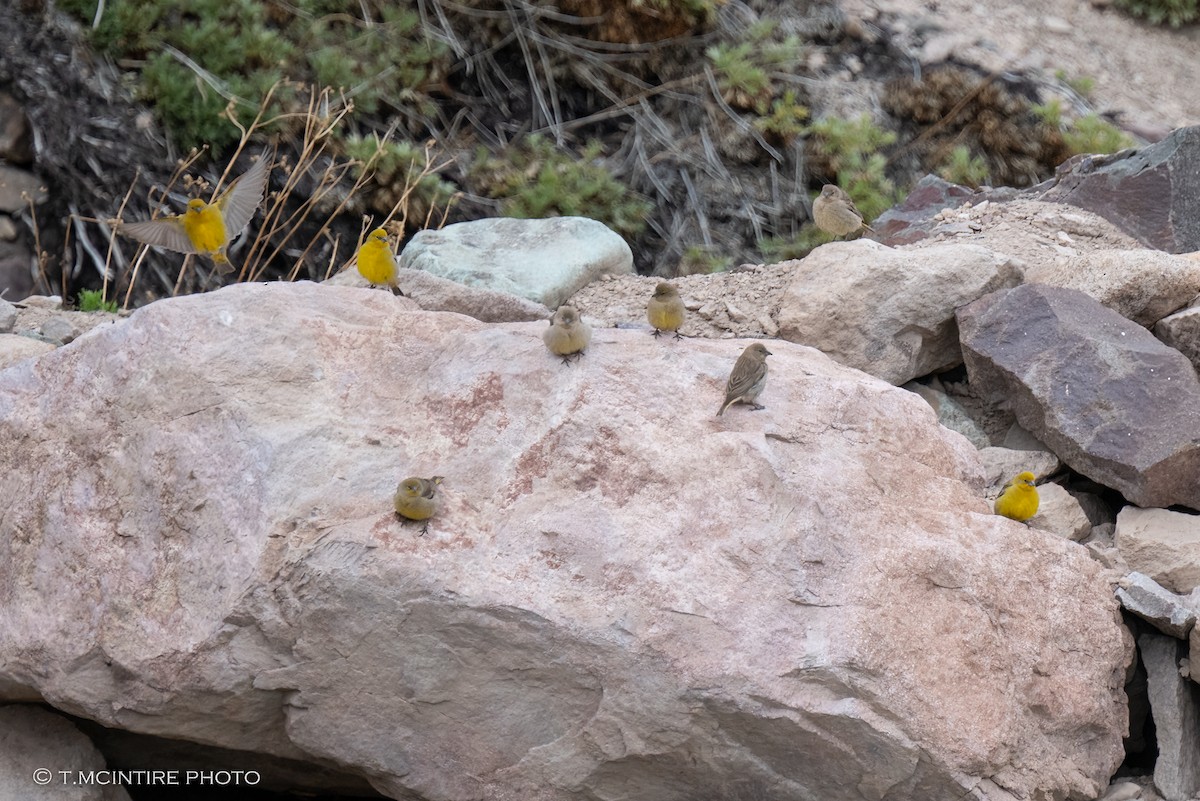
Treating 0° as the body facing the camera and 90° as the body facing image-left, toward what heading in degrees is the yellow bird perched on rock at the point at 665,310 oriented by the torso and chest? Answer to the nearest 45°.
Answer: approximately 0°

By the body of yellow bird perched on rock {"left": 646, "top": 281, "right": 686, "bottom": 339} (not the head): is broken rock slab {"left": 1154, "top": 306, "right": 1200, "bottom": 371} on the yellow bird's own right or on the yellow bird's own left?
on the yellow bird's own left

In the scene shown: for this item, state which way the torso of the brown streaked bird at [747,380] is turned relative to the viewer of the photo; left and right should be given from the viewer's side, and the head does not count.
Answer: facing to the right of the viewer

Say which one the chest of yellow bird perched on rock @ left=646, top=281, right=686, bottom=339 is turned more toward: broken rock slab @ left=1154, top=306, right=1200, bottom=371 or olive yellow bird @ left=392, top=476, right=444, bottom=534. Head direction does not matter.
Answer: the olive yellow bird
